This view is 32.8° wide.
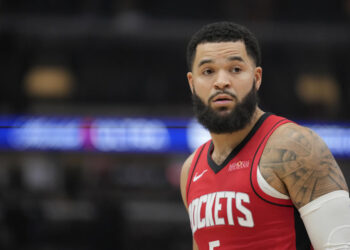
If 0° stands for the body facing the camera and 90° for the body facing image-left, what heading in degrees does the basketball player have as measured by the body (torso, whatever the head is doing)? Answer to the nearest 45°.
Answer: approximately 45°
